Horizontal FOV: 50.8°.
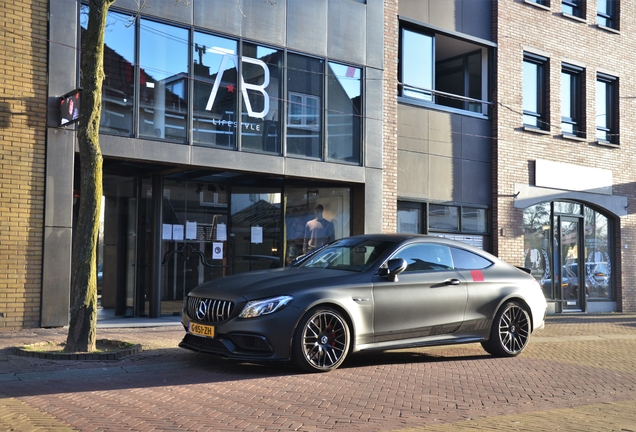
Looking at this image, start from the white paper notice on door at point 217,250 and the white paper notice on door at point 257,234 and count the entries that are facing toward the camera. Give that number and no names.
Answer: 2

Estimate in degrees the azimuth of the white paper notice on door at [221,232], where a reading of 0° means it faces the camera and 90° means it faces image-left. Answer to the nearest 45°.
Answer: approximately 0°

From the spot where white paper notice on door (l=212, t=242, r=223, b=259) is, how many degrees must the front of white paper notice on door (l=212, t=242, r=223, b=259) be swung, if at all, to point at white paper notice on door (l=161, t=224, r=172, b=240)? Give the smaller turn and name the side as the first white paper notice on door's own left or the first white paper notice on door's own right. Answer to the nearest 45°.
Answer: approximately 45° to the first white paper notice on door's own right

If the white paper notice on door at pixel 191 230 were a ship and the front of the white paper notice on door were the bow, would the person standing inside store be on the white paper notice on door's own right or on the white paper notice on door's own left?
on the white paper notice on door's own left

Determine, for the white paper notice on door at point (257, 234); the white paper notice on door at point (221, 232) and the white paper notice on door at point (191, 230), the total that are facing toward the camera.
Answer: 3

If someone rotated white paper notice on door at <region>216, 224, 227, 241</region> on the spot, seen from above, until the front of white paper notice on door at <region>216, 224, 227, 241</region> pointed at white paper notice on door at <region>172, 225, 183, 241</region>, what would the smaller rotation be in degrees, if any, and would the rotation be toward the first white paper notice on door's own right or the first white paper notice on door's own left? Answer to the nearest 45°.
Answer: approximately 45° to the first white paper notice on door's own right
